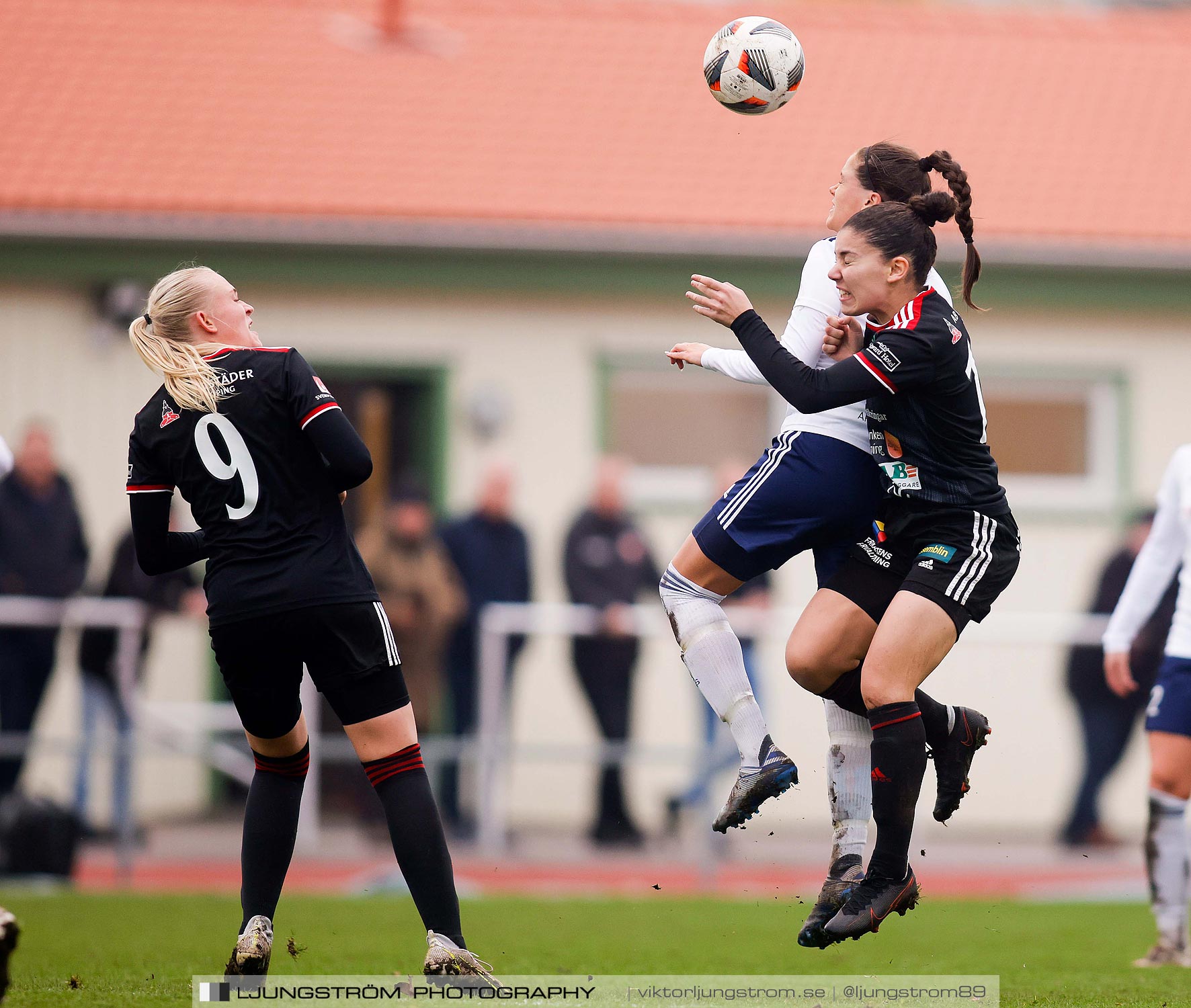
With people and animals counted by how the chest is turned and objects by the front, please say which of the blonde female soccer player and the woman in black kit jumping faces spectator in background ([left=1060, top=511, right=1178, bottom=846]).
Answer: the blonde female soccer player

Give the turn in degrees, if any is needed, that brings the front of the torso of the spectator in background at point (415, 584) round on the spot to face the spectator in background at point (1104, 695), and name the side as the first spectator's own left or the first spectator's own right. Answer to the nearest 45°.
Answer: approximately 90° to the first spectator's own left

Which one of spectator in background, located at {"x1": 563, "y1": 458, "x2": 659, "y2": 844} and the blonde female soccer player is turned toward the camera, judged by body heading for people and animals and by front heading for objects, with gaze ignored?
the spectator in background

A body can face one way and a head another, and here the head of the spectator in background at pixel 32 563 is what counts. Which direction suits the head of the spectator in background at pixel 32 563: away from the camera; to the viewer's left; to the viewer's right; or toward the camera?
toward the camera

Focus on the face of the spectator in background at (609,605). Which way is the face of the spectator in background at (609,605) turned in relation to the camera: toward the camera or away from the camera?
toward the camera

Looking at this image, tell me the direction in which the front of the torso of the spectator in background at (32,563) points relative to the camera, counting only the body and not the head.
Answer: toward the camera

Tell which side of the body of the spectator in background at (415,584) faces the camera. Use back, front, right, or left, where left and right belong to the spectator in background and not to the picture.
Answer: front

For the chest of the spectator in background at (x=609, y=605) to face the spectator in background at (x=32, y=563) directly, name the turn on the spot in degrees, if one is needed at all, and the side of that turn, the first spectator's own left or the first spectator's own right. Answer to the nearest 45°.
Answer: approximately 90° to the first spectator's own right

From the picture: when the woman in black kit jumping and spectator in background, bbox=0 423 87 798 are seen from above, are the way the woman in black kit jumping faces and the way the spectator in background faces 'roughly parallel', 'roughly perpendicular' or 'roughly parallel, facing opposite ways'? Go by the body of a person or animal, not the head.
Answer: roughly perpendicular

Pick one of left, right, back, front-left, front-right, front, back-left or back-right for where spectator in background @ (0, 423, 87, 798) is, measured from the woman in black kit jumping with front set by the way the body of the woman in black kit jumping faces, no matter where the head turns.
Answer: right

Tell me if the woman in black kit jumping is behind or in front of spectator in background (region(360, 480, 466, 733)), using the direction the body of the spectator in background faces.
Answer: in front

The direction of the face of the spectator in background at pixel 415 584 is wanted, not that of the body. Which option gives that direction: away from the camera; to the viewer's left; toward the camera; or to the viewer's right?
toward the camera

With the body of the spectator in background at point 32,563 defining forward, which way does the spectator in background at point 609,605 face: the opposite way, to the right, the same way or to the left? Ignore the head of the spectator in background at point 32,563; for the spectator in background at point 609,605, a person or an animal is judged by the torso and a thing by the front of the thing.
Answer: the same way

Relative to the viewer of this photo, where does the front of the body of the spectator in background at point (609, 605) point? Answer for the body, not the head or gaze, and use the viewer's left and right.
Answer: facing the viewer

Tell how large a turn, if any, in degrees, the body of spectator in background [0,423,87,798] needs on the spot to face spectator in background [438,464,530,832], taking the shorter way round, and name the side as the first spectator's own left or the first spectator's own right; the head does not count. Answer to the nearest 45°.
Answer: approximately 90° to the first spectator's own left

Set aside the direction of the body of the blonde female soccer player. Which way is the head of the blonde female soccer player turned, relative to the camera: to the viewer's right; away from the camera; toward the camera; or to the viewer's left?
to the viewer's right

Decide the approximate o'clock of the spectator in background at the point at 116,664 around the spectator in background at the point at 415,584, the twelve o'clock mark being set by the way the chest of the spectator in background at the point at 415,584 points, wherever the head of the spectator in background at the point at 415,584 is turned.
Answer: the spectator in background at the point at 116,664 is roughly at 3 o'clock from the spectator in background at the point at 415,584.

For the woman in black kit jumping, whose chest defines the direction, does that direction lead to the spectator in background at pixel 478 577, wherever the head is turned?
no

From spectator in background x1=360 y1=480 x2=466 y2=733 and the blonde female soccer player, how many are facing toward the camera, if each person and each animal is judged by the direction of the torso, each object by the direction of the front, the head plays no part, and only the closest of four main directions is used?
1

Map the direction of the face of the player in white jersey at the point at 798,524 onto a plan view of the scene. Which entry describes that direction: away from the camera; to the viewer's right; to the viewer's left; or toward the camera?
to the viewer's left

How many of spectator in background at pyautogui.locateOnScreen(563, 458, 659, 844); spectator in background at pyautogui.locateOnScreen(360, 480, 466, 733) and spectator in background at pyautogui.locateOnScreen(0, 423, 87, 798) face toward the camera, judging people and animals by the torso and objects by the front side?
3
